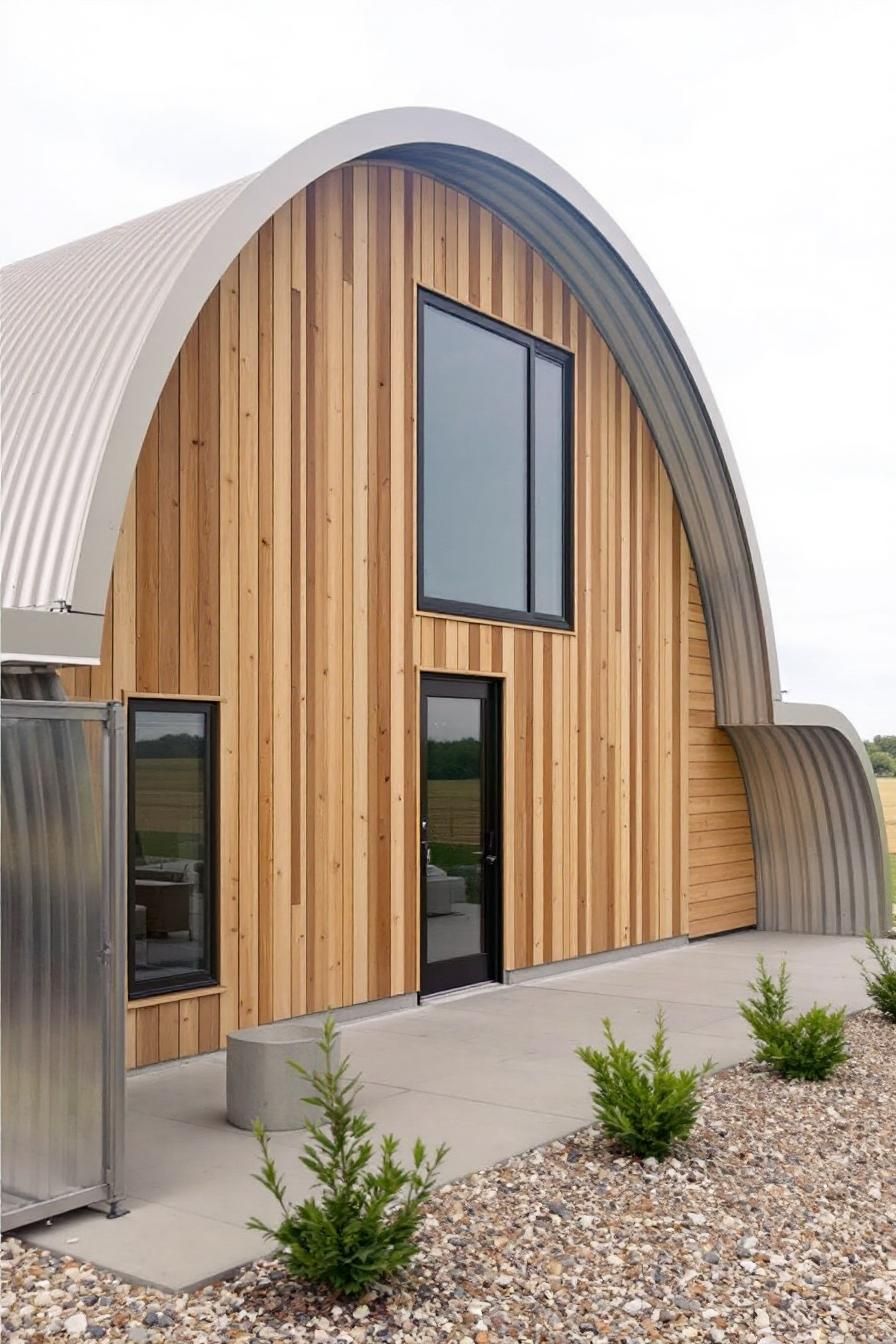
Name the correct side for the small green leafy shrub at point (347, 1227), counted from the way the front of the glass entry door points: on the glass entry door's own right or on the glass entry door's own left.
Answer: on the glass entry door's own right

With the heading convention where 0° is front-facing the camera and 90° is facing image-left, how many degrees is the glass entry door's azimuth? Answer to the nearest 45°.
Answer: approximately 315°

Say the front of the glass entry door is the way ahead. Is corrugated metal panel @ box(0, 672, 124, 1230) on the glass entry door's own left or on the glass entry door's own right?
on the glass entry door's own right

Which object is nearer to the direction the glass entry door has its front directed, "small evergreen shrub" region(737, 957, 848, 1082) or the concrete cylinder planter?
the small evergreen shrub

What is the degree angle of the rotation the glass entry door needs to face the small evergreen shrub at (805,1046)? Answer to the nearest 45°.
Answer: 0° — it already faces it

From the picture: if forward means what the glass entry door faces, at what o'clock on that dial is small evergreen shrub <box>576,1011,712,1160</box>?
The small evergreen shrub is roughly at 1 o'clock from the glass entry door.
